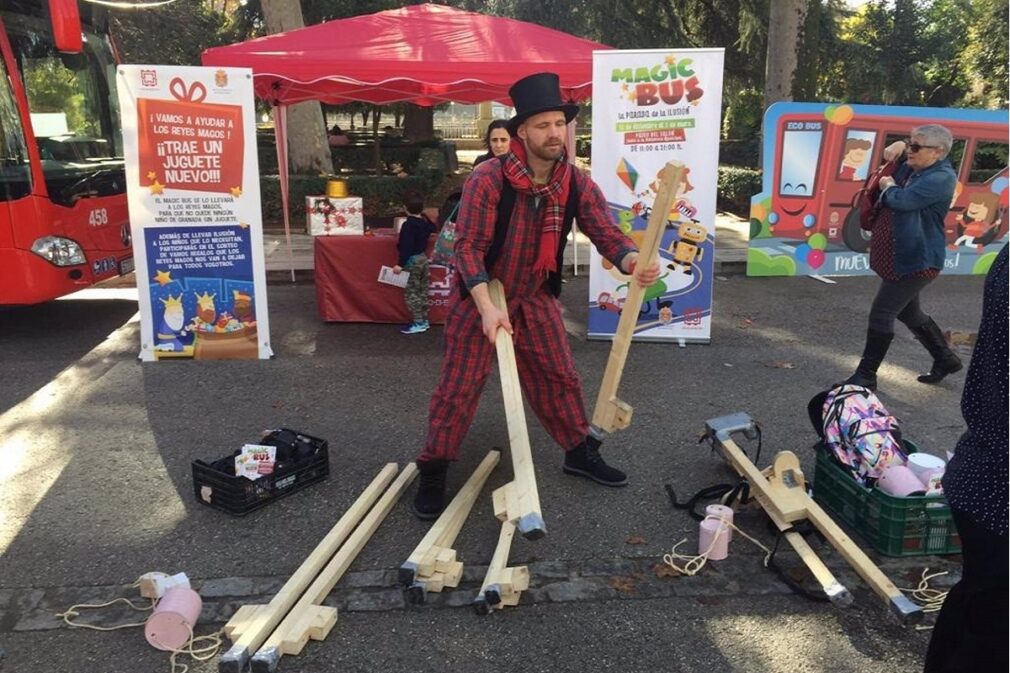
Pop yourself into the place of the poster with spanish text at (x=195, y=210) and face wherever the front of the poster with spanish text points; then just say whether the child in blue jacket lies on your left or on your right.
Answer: on your left

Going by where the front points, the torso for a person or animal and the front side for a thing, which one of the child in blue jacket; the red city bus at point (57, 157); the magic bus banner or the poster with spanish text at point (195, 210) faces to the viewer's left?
the child in blue jacket

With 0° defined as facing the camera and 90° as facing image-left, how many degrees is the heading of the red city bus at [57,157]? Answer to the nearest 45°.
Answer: approximately 315°

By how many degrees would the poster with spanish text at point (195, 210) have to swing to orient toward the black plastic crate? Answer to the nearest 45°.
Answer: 0° — it already faces it

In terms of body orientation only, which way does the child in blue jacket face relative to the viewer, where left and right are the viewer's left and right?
facing to the left of the viewer

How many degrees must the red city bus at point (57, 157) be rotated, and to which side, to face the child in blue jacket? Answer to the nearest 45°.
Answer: approximately 45° to its left

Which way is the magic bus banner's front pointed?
toward the camera

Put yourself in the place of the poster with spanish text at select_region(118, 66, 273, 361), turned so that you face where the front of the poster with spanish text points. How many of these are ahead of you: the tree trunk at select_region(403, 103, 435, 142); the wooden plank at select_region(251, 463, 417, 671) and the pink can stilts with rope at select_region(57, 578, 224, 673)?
2

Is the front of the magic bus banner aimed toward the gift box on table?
no

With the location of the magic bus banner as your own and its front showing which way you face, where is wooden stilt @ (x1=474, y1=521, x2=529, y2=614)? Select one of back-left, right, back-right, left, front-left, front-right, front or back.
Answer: front

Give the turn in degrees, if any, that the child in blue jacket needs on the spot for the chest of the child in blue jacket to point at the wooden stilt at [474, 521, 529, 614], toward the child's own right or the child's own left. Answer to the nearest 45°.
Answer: approximately 90° to the child's own left

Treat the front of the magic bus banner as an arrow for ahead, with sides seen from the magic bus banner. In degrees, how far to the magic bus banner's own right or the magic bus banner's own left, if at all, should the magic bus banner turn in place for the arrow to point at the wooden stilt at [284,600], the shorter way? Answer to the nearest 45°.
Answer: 0° — it already faces it

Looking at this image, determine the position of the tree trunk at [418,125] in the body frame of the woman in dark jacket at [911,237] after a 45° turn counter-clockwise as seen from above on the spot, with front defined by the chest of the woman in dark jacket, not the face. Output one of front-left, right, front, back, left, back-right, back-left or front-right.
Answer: right

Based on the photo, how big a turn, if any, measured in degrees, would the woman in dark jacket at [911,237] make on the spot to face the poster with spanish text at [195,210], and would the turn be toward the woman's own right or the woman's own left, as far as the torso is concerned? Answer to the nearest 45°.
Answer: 0° — they already face it

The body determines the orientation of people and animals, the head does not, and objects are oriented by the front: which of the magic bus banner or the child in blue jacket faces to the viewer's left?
the child in blue jacket

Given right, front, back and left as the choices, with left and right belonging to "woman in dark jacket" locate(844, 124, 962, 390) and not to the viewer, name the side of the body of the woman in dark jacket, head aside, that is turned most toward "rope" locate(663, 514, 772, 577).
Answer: left
